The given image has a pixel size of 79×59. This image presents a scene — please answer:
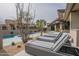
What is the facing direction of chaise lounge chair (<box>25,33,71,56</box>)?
to the viewer's left

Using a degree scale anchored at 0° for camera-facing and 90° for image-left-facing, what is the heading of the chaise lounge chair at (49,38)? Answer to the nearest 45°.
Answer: approximately 90°

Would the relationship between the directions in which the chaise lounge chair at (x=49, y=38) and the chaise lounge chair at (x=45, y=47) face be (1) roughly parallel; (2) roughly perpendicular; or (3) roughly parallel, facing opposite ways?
roughly parallel
